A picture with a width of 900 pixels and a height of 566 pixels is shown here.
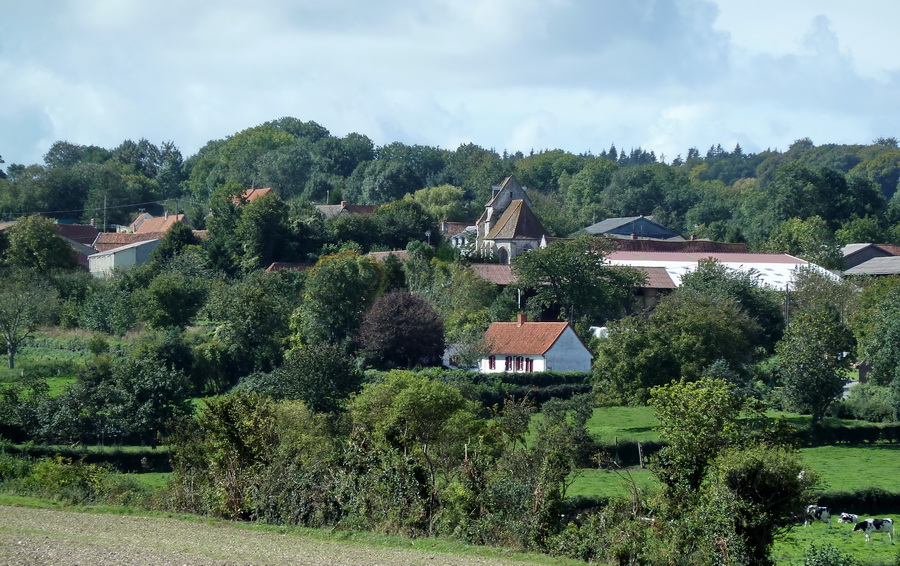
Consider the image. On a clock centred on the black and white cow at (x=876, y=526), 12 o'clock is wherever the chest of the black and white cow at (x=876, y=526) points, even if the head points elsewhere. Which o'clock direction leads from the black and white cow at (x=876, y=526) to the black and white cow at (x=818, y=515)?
the black and white cow at (x=818, y=515) is roughly at 1 o'clock from the black and white cow at (x=876, y=526).

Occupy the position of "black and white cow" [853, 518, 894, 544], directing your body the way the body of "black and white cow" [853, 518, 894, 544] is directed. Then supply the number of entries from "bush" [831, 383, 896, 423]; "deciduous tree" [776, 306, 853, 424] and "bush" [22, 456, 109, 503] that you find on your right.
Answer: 2

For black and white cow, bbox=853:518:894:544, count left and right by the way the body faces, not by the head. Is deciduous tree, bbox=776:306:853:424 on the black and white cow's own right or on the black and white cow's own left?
on the black and white cow's own right

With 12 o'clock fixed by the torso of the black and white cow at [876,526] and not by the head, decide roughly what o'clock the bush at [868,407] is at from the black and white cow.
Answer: The bush is roughly at 3 o'clock from the black and white cow.

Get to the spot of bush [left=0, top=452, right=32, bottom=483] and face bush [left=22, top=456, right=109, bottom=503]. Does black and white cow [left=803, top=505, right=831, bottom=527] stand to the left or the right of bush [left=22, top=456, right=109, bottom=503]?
left

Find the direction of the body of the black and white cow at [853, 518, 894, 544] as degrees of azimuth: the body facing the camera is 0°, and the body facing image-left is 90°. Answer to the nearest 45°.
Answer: approximately 90°

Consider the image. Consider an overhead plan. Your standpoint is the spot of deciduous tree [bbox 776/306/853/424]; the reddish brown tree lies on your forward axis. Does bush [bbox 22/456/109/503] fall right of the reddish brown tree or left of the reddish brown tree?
left

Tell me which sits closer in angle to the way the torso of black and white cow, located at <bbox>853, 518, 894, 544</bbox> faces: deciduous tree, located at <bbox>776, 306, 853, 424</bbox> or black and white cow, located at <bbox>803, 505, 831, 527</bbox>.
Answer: the black and white cow

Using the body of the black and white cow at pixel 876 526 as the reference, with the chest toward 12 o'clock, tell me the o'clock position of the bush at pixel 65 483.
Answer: The bush is roughly at 11 o'clock from the black and white cow.
